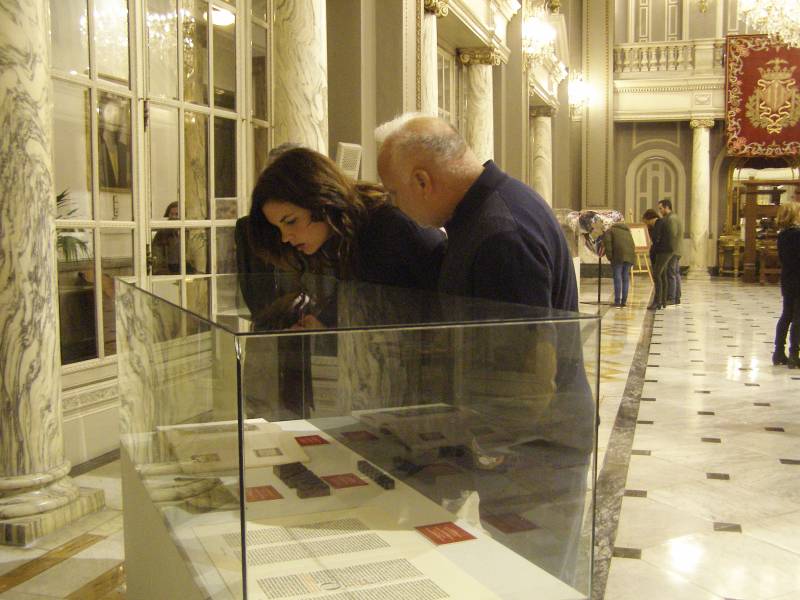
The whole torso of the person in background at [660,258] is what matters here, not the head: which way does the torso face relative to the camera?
to the viewer's left

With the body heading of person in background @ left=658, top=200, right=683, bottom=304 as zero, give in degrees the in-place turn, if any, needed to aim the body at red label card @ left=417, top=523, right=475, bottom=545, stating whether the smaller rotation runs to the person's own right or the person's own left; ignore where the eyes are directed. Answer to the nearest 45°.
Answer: approximately 90° to the person's own left

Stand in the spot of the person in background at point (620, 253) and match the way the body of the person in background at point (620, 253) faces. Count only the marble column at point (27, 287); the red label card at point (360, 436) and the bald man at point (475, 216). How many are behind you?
3

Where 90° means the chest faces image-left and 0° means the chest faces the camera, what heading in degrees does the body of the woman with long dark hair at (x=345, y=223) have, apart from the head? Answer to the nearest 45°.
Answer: approximately 45°

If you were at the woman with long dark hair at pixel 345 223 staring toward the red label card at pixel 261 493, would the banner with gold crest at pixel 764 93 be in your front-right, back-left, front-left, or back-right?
back-left

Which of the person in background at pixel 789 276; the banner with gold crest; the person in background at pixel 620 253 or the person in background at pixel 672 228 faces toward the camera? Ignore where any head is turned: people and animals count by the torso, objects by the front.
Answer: the banner with gold crest

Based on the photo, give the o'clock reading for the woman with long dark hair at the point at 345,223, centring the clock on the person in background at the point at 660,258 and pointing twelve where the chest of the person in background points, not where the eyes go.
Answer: The woman with long dark hair is roughly at 9 o'clock from the person in background.

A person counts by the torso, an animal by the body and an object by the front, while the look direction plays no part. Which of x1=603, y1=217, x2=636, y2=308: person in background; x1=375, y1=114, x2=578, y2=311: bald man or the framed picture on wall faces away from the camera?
the person in background

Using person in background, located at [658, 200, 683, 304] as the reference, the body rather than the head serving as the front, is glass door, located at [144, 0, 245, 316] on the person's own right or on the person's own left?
on the person's own left

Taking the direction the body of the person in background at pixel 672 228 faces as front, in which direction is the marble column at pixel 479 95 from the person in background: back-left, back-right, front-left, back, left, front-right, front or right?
front-left

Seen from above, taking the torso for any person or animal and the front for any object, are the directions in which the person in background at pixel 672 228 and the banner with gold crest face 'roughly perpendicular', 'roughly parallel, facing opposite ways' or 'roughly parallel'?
roughly perpendicular

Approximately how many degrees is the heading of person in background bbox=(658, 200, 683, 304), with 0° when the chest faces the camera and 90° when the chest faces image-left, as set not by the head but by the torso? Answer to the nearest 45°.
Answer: approximately 90°

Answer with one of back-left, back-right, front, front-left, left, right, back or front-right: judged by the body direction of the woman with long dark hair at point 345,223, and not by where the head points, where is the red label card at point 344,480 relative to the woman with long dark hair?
front-left

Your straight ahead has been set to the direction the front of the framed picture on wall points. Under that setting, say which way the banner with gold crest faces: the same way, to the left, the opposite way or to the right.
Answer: to the right

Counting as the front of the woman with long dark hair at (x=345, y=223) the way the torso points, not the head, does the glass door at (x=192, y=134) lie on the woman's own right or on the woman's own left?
on the woman's own right

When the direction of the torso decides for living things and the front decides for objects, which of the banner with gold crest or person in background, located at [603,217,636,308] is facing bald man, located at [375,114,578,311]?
the banner with gold crest

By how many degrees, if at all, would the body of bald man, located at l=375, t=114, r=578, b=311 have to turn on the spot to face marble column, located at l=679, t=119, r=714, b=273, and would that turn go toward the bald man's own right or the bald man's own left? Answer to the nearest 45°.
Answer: approximately 90° to the bald man's own right
